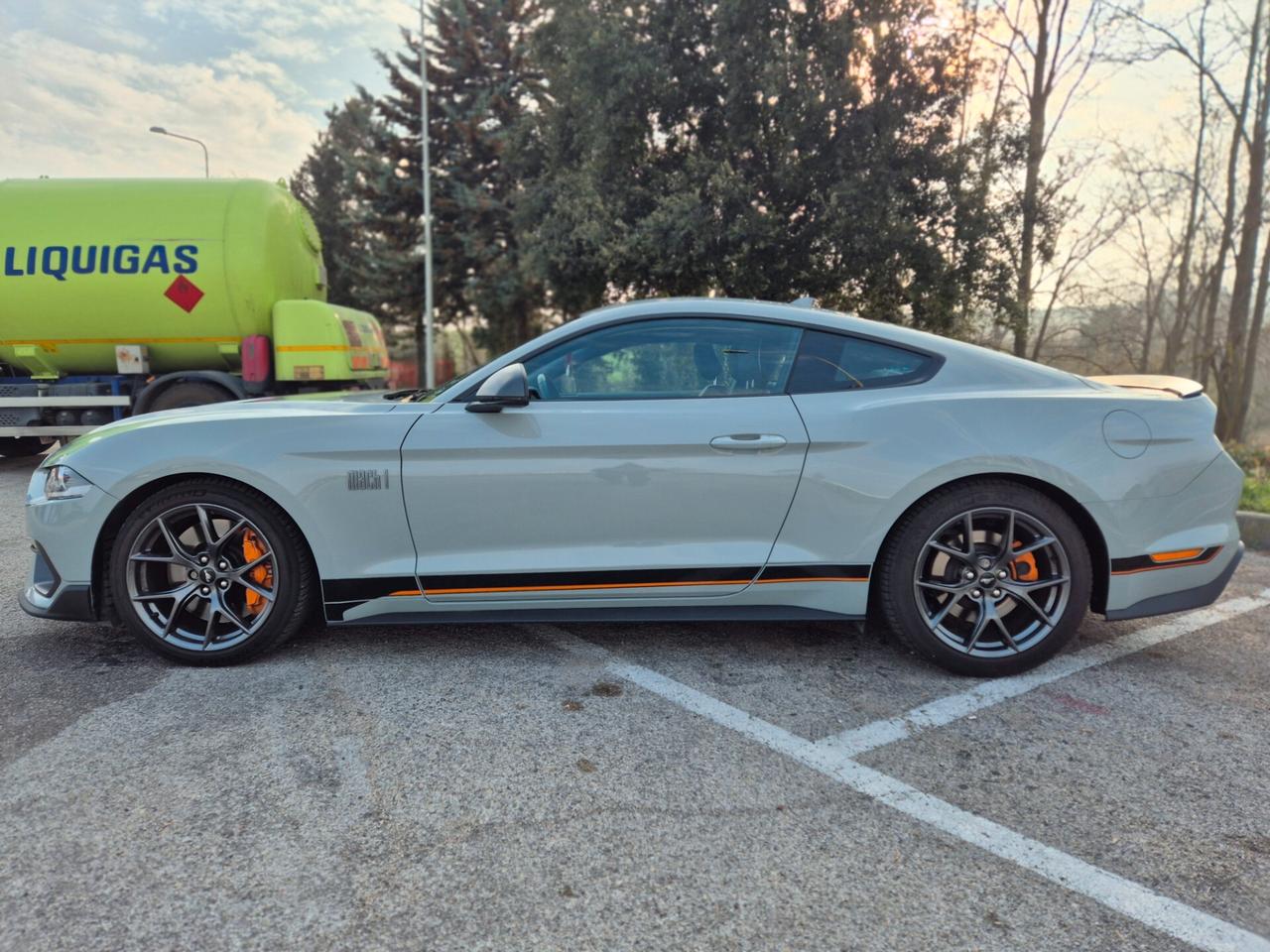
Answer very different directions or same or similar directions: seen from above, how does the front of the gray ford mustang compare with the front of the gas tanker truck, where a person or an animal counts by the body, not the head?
same or similar directions

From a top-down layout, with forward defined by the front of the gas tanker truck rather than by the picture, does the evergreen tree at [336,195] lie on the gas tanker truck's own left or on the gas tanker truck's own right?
on the gas tanker truck's own right

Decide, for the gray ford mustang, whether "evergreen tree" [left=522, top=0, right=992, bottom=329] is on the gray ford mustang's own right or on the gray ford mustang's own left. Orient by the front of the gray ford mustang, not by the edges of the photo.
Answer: on the gray ford mustang's own right

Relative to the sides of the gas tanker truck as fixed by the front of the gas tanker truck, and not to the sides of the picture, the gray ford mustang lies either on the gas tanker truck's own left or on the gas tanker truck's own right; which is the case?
on the gas tanker truck's own left

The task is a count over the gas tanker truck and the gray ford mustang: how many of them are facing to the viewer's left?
2

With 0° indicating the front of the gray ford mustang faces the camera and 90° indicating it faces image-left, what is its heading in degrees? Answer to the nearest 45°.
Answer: approximately 90°

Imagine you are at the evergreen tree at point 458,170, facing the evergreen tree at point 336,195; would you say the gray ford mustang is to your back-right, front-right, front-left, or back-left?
back-left

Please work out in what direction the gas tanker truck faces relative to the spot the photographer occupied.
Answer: facing to the left of the viewer

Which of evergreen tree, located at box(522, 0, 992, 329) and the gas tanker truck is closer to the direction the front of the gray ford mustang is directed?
the gas tanker truck

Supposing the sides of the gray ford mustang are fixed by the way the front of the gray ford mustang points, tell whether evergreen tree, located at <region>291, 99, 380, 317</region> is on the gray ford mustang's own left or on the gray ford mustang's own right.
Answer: on the gray ford mustang's own right

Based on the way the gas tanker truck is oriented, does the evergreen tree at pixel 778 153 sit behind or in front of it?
behind

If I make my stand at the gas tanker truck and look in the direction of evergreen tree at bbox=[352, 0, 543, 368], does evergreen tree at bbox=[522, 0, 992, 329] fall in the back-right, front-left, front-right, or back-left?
front-right

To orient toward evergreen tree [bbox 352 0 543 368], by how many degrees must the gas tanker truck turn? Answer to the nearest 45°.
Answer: approximately 135° to its right

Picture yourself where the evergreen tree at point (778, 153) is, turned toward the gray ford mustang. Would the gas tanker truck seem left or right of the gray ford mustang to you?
right

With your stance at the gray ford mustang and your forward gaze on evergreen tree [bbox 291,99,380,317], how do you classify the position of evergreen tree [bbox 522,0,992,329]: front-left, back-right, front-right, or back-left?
front-right
